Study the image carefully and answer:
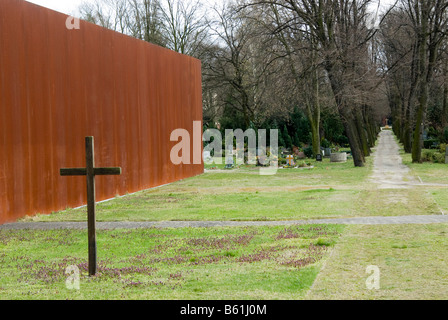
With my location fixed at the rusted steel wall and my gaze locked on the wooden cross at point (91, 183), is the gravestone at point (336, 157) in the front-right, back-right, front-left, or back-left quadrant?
back-left

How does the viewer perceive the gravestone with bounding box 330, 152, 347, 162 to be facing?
facing the viewer

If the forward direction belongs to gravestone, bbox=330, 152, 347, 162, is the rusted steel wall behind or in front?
in front

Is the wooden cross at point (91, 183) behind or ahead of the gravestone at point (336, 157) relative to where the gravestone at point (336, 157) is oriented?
ahead

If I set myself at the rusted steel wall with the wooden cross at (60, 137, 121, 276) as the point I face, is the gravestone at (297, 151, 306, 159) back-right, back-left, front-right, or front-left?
back-left
